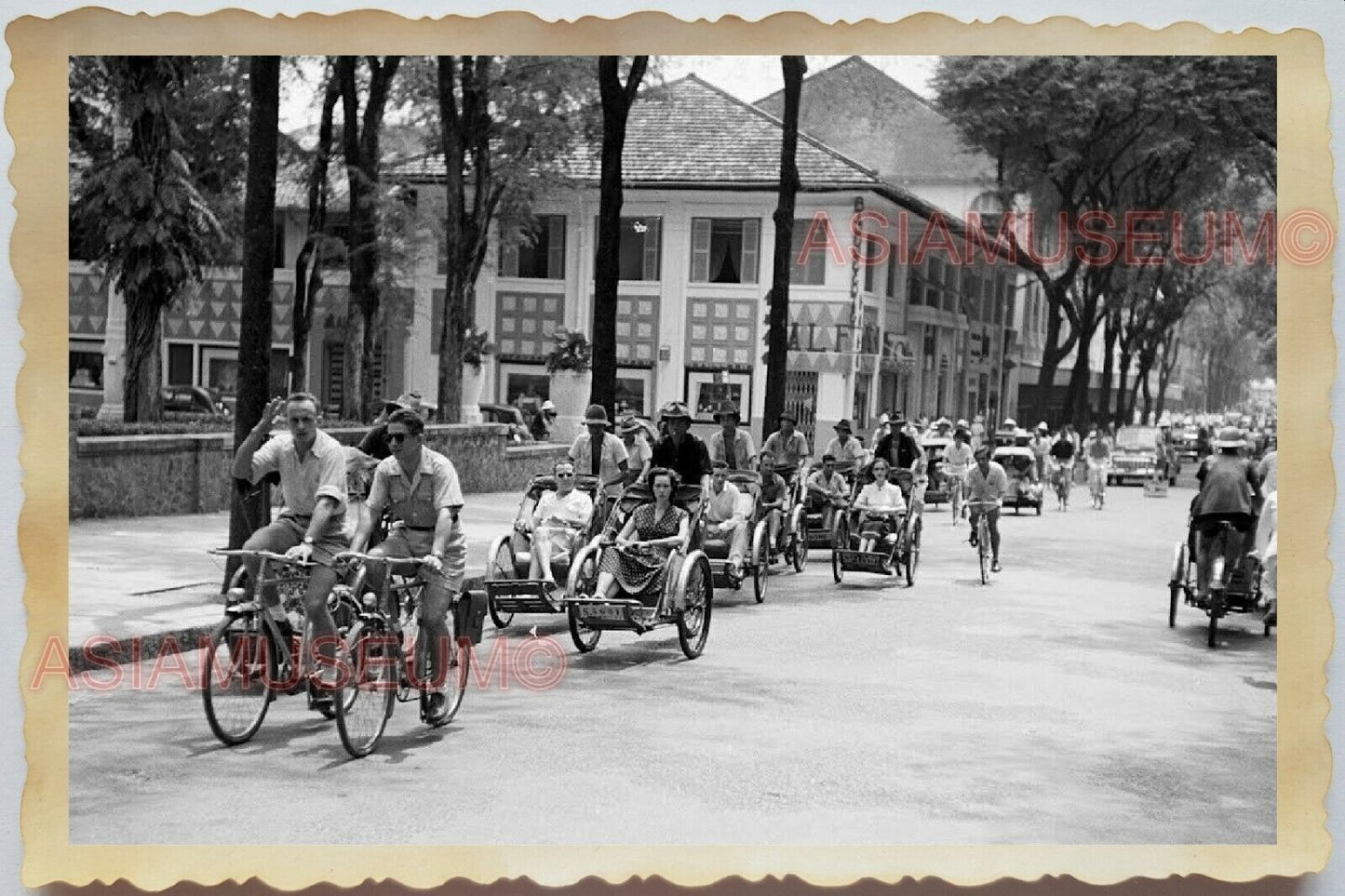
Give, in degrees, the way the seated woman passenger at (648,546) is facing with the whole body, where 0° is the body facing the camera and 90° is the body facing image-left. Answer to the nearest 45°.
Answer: approximately 45°

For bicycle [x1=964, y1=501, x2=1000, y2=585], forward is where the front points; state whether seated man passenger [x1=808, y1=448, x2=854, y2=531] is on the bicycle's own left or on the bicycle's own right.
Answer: on the bicycle's own right

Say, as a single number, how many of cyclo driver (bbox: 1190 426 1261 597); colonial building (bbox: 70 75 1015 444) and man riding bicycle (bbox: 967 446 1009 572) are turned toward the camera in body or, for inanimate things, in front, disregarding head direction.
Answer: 2

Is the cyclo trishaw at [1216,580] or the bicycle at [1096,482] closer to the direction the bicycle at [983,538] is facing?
the cyclo trishaw

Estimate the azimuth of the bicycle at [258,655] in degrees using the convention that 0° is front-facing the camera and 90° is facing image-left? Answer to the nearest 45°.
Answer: approximately 45°

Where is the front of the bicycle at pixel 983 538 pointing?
toward the camera

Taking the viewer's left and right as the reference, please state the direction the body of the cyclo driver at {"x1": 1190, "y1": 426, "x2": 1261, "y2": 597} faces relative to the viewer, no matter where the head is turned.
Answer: facing away from the viewer

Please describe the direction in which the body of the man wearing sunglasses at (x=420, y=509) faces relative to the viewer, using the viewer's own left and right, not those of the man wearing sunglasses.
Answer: facing the viewer and to the left of the viewer
